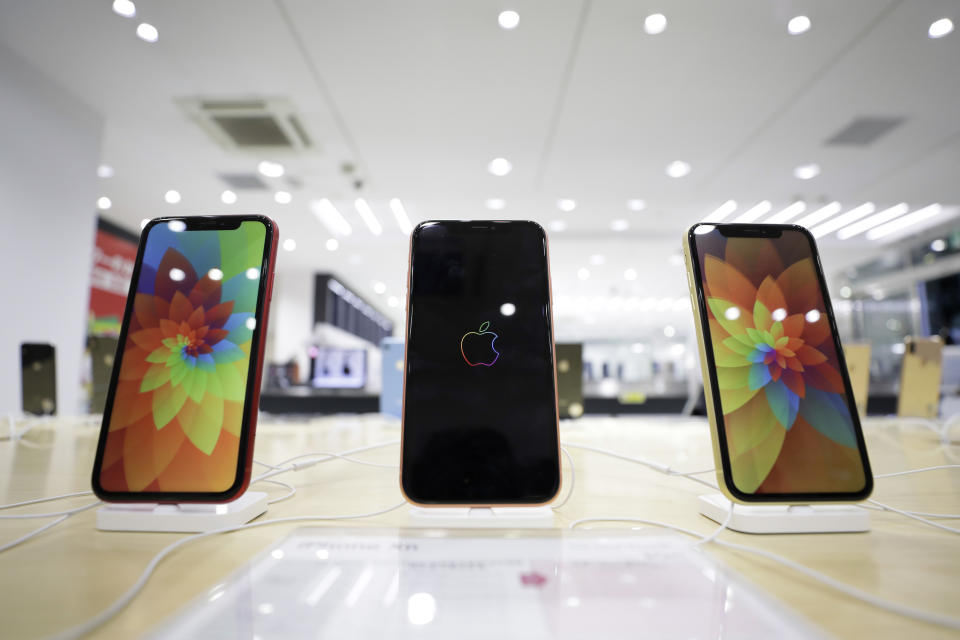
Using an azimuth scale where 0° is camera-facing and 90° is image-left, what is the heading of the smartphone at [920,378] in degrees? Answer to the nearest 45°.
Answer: approximately 180°

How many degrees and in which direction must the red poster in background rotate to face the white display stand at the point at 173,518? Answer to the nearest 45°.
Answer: approximately 45° to its right

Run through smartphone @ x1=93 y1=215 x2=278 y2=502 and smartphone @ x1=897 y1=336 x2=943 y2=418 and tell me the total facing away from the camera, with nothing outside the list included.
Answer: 1

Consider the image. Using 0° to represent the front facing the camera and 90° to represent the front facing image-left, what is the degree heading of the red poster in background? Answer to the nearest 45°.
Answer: approximately 315°

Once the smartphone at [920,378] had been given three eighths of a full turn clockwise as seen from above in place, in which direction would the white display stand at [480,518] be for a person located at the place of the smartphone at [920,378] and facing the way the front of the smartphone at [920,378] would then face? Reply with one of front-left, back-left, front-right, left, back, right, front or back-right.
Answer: front-right

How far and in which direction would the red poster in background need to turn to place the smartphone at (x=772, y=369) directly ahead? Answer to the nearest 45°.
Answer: approximately 45° to its right

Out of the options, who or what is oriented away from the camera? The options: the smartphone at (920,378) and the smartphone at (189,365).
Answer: the smartphone at (920,378)

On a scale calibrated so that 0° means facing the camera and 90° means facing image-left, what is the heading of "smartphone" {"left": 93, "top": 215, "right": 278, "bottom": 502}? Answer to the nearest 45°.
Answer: approximately 0°

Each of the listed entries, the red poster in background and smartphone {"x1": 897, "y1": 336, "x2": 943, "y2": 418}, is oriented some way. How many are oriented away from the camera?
1
